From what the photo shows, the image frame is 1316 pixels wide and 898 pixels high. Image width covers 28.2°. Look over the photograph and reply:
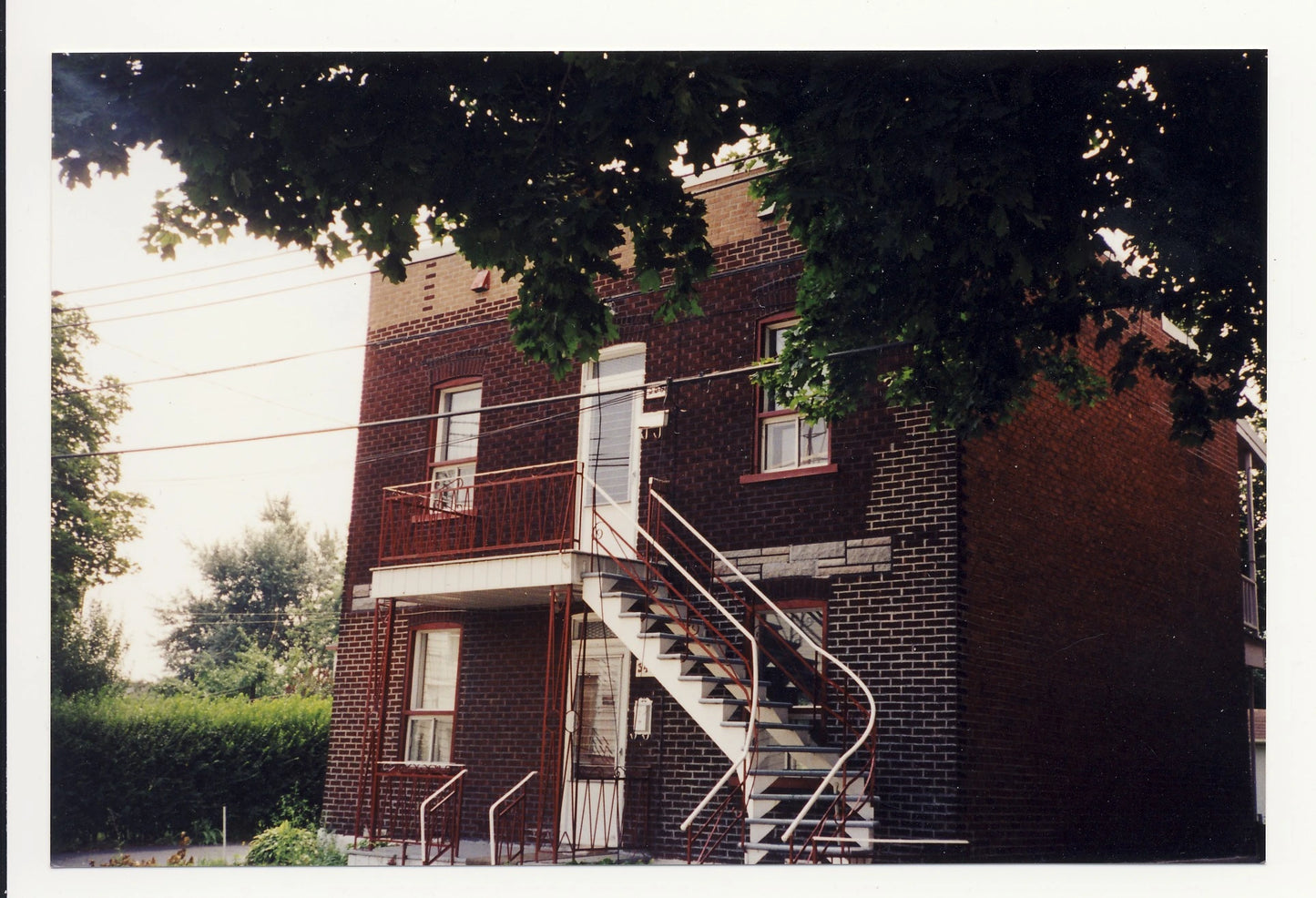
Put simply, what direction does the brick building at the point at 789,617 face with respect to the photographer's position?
facing the viewer and to the left of the viewer

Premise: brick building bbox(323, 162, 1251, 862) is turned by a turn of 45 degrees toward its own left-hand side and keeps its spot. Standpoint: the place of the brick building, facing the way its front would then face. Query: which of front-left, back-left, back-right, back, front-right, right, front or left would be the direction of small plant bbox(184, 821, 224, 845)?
right

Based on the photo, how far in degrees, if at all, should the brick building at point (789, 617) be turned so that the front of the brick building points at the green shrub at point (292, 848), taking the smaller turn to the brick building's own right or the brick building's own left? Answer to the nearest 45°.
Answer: approximately 45° to the brick building's own right

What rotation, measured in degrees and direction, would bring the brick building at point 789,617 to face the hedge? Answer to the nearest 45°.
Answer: approximately 45° to its right
